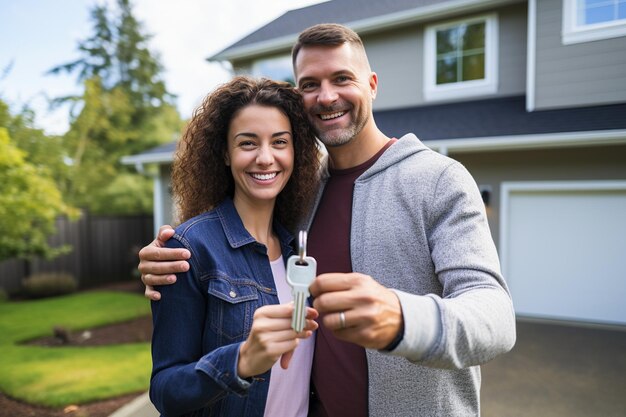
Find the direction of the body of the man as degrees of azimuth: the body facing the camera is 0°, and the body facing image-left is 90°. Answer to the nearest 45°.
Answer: approximately 45°

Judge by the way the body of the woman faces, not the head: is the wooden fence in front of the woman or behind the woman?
behind

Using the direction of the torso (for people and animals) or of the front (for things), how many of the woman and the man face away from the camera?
0

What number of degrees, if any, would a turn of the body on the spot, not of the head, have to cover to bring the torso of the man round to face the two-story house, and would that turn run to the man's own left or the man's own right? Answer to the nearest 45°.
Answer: approximately 180°

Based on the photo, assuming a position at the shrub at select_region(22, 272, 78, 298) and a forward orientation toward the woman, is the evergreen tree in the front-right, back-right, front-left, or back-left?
back-left

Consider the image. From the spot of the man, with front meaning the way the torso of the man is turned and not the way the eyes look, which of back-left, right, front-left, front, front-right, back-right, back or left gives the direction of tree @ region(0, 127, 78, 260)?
right

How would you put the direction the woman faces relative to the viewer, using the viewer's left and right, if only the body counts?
facing the viewer and to the right of the viewer

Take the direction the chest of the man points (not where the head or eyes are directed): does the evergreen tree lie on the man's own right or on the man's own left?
on the man's own right
